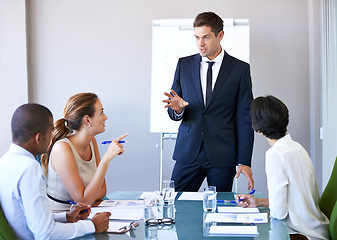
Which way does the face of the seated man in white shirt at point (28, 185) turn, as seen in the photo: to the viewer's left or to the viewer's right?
to the viewer's right

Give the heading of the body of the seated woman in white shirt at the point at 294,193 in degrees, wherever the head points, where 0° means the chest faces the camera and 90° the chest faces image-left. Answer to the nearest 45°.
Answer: approximately 135°

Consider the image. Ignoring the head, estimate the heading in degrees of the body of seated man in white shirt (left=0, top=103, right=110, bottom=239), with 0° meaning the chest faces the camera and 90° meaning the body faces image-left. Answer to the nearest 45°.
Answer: approximately 225°

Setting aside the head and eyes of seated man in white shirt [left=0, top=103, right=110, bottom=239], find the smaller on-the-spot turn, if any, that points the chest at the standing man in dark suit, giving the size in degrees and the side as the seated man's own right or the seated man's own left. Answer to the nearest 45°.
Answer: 0° — they already face them

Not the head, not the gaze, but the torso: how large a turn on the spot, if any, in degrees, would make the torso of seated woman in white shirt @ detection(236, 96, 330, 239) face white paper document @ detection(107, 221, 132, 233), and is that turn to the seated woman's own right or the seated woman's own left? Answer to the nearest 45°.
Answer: approximately 90° to the seated woman's own left

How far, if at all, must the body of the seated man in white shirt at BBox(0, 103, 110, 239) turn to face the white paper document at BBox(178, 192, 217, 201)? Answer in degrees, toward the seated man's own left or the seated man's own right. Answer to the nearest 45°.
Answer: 0° — they already face it

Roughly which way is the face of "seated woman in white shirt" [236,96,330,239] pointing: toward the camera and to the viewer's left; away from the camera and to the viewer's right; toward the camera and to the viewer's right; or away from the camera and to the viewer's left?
away from the camera and to the viewer's left
